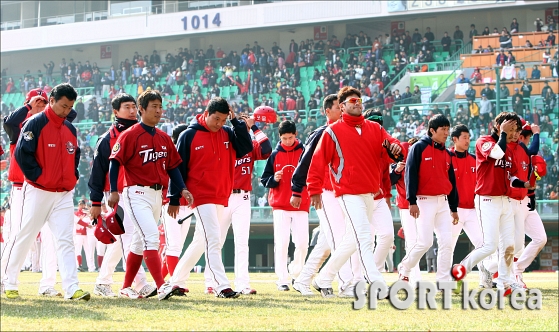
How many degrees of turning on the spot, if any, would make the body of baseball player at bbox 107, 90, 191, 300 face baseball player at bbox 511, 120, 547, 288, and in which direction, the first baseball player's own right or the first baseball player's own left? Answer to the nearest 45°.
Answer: approximately 45° to the first baseball player's own left

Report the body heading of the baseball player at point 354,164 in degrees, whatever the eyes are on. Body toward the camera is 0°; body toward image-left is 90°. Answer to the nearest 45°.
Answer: approximately 315°

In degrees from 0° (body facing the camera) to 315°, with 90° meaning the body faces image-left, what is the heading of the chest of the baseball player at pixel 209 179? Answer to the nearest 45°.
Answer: approximately 315°

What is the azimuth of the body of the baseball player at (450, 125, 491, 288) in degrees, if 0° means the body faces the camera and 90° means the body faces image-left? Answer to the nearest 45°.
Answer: approximately 315°

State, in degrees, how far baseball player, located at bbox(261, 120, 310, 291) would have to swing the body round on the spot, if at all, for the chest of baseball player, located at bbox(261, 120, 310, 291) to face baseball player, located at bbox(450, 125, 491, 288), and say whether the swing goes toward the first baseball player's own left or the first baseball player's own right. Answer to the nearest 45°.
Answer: approximately 90° to the first baseball player's own left

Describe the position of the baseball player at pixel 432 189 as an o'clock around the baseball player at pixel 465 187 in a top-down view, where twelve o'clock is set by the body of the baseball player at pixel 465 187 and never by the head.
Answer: the baseball player at pixel 432 189 is roughly at 2 o'clock from the baseball player at pixel 465 187.
